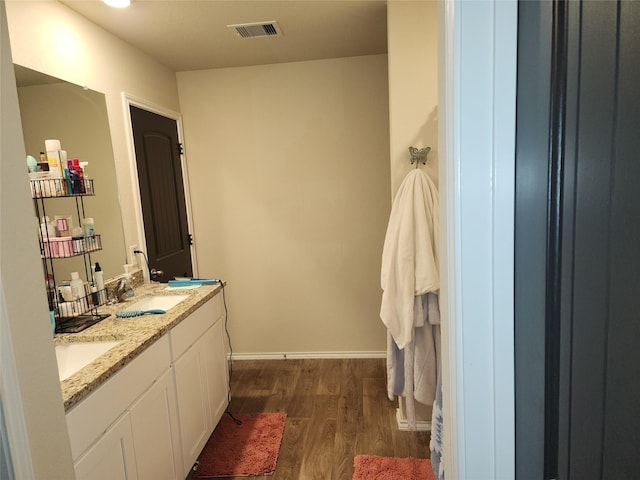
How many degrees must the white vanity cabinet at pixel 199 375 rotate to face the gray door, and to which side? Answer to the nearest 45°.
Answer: approximately 90° to its right

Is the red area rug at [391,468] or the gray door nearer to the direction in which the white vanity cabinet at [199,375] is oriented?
the red area rug

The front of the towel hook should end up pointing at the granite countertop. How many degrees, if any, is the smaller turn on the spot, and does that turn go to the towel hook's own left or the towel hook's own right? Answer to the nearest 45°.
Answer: approximately 45° to the towel hook's own right

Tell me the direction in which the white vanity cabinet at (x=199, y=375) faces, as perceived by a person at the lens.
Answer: facing to the right of the viewer

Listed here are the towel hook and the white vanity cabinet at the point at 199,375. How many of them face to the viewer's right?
1
